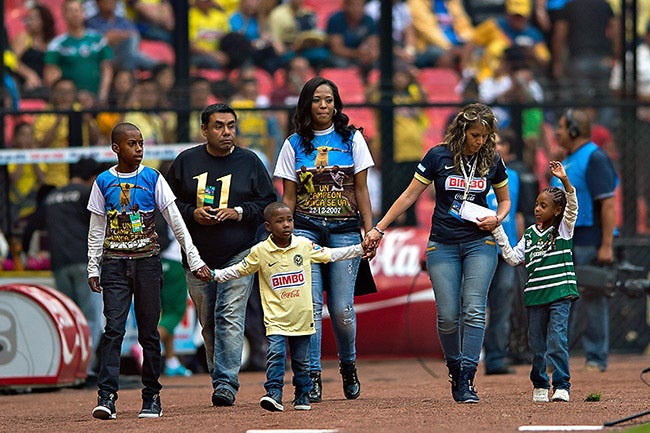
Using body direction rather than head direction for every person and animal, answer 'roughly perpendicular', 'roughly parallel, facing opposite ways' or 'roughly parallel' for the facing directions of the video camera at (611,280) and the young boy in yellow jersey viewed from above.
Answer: roughly perpendicular

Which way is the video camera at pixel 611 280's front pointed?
to the viewer's left

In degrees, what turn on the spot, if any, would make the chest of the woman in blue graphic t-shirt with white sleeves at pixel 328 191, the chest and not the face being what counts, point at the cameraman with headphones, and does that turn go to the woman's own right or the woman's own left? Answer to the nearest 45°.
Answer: approximately 135° to the woman's own left

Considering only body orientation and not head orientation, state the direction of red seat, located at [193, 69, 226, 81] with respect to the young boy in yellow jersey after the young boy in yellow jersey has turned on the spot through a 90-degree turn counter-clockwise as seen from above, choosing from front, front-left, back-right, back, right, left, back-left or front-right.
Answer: left

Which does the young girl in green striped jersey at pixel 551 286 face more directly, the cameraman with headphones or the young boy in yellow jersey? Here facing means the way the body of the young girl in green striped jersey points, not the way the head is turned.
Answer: the young boy in yellow jersey

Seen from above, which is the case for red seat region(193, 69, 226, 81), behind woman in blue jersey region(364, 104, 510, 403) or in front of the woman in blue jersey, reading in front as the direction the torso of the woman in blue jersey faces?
behind

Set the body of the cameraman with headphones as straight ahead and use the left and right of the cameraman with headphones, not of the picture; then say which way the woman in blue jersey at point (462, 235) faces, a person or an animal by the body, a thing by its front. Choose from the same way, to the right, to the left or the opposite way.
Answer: to the left

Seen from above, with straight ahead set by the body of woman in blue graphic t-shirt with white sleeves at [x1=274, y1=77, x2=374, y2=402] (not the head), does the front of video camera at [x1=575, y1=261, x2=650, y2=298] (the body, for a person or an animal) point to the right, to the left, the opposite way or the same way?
to the right

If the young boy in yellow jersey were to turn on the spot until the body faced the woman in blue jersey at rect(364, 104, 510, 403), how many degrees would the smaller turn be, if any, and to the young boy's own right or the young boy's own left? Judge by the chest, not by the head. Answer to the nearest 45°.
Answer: approximately 90° to the young boy's own left
